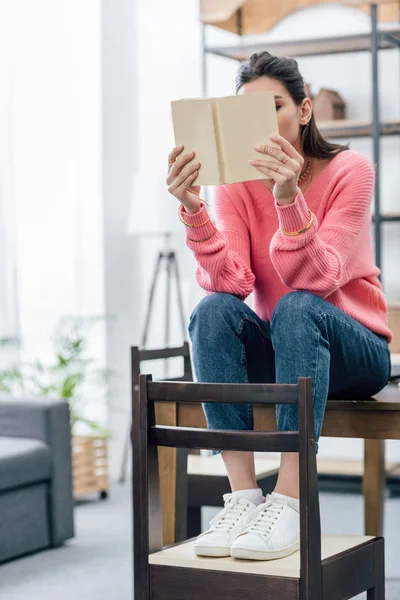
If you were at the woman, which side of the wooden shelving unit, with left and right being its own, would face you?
front

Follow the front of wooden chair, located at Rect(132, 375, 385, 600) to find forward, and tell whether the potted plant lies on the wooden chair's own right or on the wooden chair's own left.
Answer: on the wooden chair's own left

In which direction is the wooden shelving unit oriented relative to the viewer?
toward the camera

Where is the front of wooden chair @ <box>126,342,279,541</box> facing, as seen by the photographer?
facing away from the viewer and to the right of the viewer

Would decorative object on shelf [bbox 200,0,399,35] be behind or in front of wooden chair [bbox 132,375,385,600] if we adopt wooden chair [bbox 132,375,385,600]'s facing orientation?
in front

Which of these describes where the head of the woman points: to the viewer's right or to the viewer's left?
to the viewer's left

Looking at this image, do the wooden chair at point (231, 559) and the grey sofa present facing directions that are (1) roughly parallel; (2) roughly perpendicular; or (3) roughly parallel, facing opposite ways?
roughly perpendicular

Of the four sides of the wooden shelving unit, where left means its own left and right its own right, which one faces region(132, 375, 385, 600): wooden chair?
front

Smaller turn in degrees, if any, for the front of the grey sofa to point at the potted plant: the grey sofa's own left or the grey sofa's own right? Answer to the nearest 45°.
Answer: approximately 135° to the grey sofa's own left
